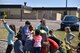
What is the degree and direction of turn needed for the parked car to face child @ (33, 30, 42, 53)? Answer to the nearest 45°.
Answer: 0° — it already faces them

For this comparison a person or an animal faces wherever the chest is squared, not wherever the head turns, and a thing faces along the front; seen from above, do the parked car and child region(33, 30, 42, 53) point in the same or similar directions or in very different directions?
very different directions

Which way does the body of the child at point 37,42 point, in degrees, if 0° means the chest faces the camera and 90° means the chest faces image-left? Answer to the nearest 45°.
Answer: approximately 180°
